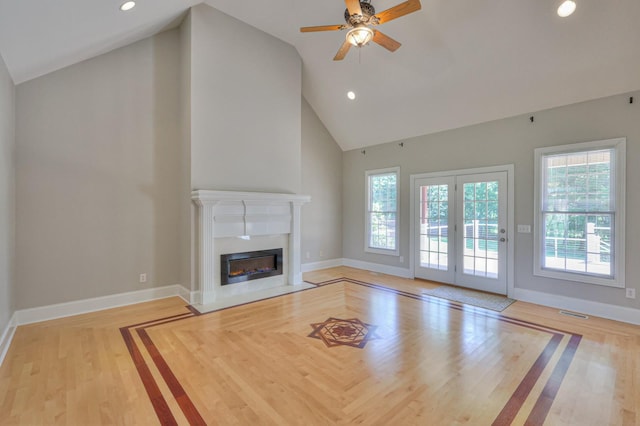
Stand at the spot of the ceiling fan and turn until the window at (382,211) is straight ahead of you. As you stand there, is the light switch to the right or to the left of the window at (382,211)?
right

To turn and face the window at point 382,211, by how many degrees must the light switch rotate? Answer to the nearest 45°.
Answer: approximately 90° to its right

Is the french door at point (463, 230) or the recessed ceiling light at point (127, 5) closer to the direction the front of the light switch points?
the recessed ceiling light

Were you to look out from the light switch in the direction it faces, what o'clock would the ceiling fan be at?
The ceiling fan is roughly at 1 o'clock from the light switch.

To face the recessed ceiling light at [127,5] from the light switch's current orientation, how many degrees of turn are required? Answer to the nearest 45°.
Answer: approximately 45° to its right

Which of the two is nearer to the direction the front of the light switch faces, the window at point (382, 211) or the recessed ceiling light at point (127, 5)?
the recessed ceiling light

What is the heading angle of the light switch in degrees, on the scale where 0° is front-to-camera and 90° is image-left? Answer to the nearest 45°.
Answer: approximately 0°
